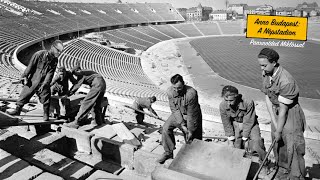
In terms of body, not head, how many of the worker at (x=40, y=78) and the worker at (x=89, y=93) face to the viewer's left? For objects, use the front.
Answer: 1

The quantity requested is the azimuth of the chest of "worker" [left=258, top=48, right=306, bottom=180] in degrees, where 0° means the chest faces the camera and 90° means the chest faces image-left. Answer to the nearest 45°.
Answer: approximately 45°

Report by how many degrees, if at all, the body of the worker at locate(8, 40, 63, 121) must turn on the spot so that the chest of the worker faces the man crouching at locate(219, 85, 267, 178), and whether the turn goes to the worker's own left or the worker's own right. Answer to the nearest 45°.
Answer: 0° — they already face them

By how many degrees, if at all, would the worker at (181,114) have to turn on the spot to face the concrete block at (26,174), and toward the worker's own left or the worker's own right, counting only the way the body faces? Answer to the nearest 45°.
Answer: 0° — they already face it

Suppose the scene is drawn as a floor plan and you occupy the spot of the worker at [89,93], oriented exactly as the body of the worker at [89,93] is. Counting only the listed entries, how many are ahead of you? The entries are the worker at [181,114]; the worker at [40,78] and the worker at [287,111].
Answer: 1

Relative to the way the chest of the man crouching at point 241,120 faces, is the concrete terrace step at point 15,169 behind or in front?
in front

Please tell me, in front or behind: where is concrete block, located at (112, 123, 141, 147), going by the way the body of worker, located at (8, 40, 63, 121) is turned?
in front

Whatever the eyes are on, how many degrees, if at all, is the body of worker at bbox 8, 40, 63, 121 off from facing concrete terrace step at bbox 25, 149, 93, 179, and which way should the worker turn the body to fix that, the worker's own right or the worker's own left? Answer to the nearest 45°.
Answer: approximately 45° to the worker's own right

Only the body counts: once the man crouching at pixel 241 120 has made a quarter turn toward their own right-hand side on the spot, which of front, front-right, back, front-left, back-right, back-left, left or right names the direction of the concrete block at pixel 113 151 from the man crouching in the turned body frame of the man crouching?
front-left

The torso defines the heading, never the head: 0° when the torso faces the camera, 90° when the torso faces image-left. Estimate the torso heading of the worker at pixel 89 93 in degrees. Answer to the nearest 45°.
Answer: approximately 90°

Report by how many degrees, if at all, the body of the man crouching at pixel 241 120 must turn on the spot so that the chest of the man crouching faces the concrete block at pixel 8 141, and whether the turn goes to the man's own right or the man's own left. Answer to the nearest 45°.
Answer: approximately 45° to the man's own right

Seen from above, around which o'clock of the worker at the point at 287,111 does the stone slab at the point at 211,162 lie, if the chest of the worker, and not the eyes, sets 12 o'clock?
The stone slab is roughly at 12 o'clock from the worker.

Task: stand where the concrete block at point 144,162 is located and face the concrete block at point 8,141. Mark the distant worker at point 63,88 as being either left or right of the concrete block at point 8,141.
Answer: right

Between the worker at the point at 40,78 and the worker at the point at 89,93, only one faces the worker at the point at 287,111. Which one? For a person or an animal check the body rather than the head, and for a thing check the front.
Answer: the worker at the point at 40,78
